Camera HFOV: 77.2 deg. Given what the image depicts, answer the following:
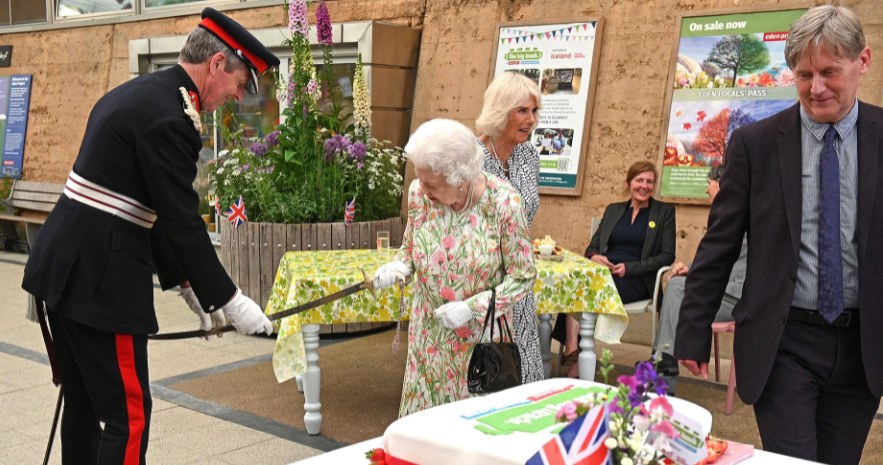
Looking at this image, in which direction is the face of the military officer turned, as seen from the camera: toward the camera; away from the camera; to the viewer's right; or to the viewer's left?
to the viewer's right

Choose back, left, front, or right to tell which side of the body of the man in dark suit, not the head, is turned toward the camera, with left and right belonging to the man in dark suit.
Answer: front

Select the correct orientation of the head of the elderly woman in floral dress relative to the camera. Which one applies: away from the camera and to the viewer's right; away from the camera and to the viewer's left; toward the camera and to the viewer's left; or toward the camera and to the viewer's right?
toward the camera and to the viewer's left

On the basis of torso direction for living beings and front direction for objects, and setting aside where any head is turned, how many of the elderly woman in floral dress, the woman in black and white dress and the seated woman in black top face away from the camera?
0

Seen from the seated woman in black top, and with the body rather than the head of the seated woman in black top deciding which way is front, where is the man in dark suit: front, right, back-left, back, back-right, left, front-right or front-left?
front-left

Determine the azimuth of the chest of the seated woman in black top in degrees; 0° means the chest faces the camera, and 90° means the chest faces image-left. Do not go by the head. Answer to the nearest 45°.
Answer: approximately 45°

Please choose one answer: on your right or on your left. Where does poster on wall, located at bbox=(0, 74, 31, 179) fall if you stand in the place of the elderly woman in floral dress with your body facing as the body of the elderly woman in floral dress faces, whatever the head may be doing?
on your right

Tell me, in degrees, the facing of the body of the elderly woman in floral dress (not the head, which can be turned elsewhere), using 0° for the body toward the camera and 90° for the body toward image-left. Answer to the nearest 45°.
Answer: approximately 45°

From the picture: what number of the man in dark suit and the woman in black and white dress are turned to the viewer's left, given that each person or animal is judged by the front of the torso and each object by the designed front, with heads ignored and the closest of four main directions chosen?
0

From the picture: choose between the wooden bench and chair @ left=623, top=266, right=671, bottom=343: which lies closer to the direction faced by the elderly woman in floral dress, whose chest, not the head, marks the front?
the wooden bench

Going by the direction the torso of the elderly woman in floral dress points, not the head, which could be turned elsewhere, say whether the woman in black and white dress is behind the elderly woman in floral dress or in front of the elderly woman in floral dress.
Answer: behind

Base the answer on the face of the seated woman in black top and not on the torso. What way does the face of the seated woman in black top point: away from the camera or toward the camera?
toward the camera
